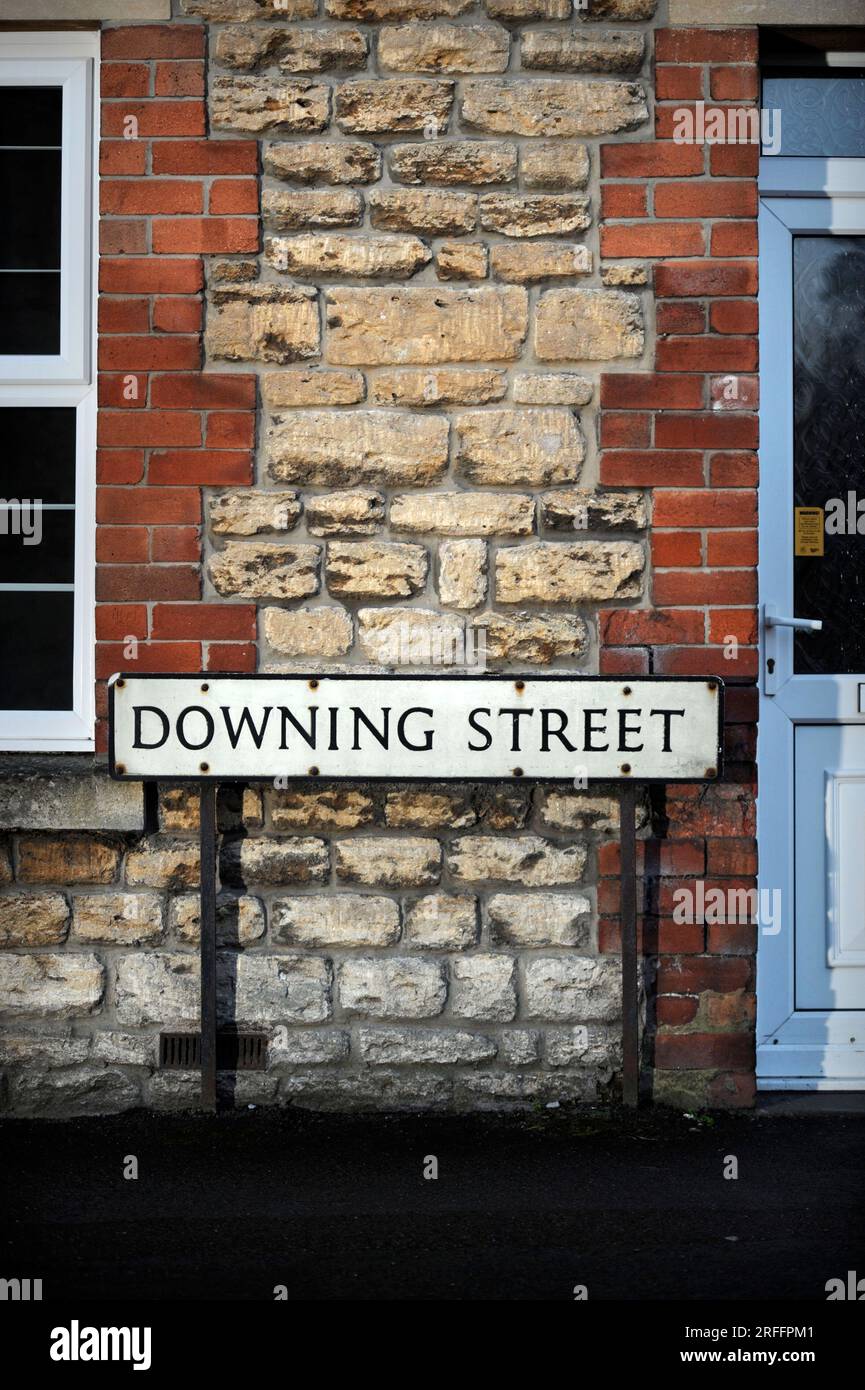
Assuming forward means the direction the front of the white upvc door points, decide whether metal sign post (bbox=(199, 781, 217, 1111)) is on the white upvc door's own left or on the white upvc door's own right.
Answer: on the white upvc door's own right

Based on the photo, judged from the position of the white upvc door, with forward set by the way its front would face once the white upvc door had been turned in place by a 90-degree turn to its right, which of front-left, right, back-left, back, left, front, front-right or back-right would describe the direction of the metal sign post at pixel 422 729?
front-left

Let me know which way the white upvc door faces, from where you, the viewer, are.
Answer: facing the viewer
